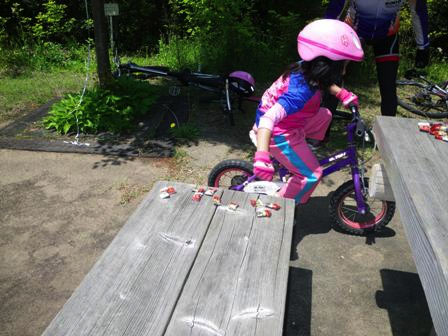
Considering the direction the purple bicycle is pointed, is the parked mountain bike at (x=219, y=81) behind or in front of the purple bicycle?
behind

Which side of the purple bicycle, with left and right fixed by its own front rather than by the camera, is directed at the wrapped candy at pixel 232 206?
right

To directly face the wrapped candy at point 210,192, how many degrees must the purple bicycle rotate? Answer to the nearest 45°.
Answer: approximately 90° to its right

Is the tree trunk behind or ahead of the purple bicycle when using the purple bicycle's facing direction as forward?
behind

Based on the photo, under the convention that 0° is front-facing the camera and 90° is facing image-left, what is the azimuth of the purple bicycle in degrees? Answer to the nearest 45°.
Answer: approximately 315°

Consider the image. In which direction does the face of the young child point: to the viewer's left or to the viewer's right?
to the viewer's right

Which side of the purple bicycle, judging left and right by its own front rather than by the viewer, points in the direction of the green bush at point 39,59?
back

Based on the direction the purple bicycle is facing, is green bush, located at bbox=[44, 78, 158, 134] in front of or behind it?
behind

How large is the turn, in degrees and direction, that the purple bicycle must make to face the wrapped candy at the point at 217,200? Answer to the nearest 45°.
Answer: approximately 90° to its right

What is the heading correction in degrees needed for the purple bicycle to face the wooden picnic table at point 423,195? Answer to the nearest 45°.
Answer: approximately 45° to its right

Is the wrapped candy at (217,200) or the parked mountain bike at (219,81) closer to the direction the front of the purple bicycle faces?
the wrapped candy

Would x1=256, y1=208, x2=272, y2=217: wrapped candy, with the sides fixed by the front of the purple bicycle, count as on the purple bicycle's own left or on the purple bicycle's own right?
on the purple bicycle's own right
